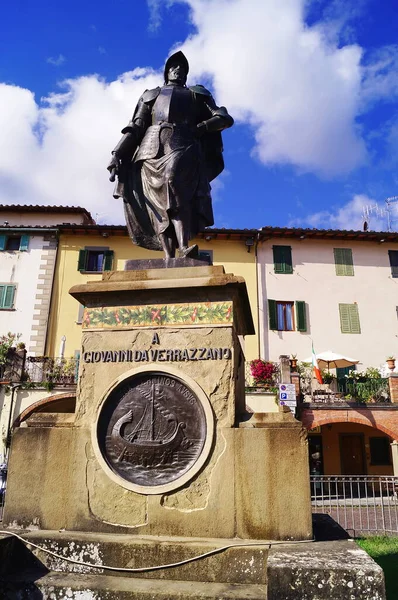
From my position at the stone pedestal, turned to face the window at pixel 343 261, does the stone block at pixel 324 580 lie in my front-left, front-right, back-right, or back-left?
back-right

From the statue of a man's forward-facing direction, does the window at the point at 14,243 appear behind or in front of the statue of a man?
behind

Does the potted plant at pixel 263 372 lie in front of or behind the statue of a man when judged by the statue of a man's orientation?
behind

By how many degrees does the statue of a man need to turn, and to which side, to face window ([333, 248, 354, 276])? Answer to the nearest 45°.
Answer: approximately 135° to its left

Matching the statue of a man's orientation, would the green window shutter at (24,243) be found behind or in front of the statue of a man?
behind

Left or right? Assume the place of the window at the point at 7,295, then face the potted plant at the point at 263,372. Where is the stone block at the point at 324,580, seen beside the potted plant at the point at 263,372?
right

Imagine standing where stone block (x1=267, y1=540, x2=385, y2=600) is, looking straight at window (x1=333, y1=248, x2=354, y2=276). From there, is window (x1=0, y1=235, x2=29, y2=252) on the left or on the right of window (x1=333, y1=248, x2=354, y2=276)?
left

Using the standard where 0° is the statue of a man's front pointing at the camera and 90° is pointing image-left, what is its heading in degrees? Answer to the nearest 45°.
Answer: approximately 0°
